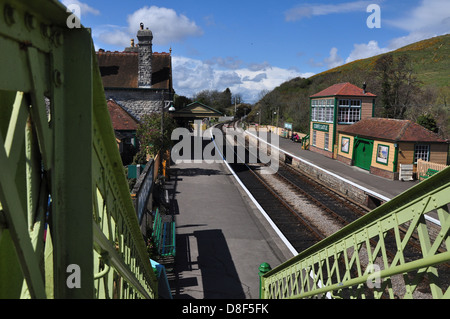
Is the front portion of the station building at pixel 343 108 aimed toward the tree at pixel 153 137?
yes

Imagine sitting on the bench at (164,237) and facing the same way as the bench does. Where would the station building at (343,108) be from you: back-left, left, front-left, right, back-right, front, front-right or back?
front-left

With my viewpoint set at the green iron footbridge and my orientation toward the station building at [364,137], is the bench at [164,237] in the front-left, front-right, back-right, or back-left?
front-left

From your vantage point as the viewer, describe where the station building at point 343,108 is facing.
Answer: facing the viewer and to the left of the viewer

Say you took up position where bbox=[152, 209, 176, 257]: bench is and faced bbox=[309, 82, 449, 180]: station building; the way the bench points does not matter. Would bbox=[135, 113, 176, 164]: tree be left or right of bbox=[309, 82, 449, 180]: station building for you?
left

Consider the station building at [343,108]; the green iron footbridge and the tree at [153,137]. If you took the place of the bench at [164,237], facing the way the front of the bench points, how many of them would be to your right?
1

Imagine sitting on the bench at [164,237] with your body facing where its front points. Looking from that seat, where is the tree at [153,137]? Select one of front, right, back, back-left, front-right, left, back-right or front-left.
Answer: left

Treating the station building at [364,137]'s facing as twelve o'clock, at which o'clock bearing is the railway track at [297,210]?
The railway track is roughly at 11 o'clock from the station building.

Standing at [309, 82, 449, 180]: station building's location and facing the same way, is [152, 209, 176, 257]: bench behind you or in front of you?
in front

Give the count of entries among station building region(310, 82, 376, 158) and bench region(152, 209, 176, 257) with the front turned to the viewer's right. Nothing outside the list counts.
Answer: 1

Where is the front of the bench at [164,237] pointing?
to the viewer's right

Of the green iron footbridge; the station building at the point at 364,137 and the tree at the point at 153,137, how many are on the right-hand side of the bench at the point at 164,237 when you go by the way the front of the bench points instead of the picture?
1

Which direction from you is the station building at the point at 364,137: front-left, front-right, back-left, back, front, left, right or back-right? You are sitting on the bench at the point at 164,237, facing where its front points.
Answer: front-left

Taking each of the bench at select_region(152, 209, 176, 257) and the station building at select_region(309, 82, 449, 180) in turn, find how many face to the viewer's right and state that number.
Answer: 1

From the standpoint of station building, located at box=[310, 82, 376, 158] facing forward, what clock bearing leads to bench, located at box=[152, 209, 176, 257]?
The bench is roughly at 11 o'clock from the station building.

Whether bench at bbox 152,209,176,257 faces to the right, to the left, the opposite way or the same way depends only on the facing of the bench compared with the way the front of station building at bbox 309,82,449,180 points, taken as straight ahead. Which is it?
the opposite way

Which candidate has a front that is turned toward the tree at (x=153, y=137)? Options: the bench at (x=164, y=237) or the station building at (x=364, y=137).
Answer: the station building
